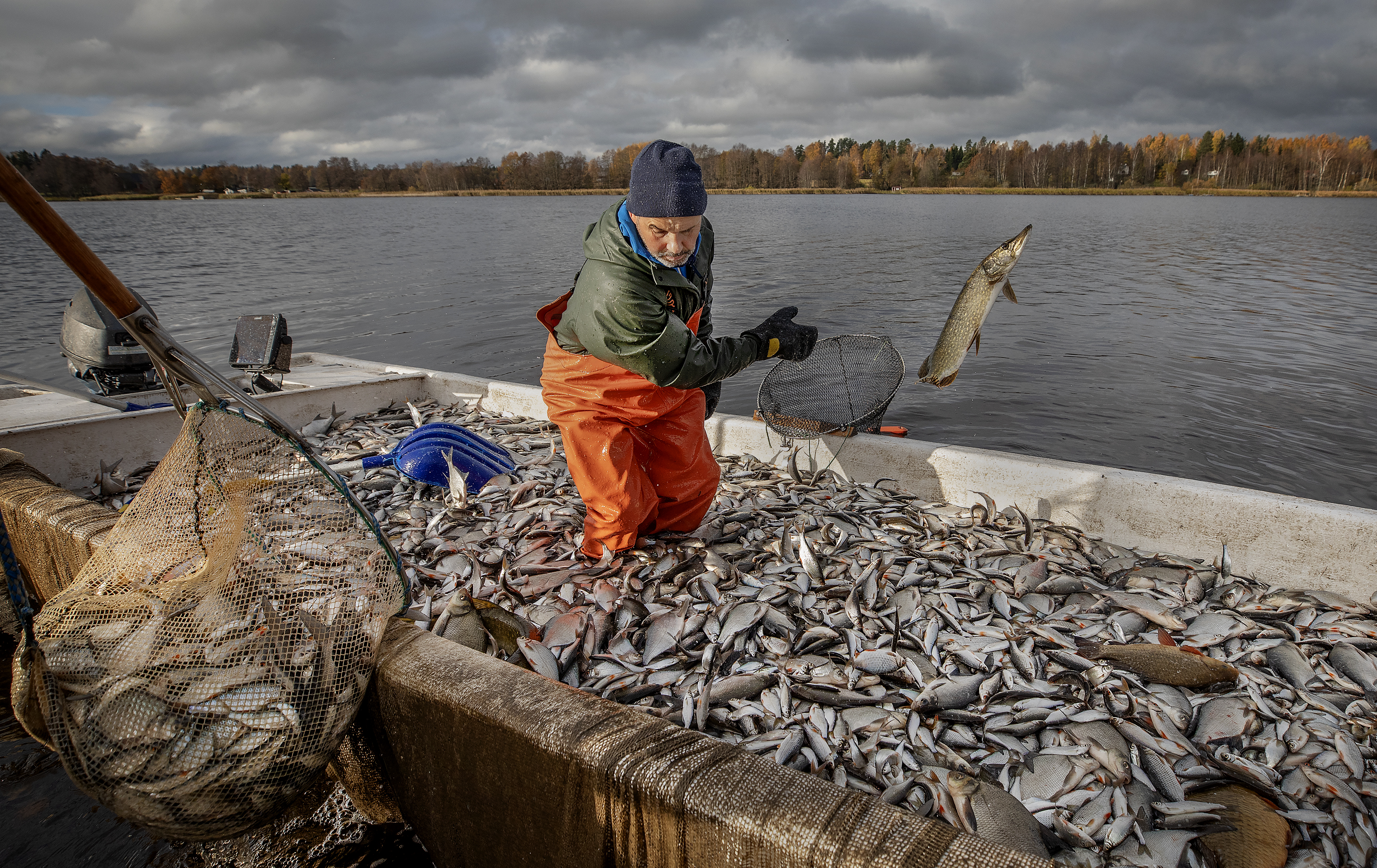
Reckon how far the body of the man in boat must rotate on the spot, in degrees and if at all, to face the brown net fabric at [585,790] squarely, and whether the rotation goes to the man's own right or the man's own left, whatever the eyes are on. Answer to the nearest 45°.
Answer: approximately 45° to the man's own right

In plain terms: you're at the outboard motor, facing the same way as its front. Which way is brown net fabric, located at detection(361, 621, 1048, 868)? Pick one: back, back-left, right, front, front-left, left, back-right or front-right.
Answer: front-right

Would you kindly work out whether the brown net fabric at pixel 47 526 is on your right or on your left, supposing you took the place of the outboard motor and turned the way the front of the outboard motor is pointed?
on your right

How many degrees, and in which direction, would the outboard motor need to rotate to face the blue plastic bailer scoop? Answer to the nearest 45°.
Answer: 0° — it already faces it

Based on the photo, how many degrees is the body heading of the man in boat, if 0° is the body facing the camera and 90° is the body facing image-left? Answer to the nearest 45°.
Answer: approximately 315°

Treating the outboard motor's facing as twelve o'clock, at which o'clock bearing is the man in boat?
The man in boat is roughly at 1 o'clock from the outboard motor.

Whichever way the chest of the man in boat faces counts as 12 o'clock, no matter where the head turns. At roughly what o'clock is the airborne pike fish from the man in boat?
The airborne pike fish is roughly at 10 o'clock from the man in boat.

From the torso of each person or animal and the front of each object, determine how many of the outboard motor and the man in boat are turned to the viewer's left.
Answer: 0
